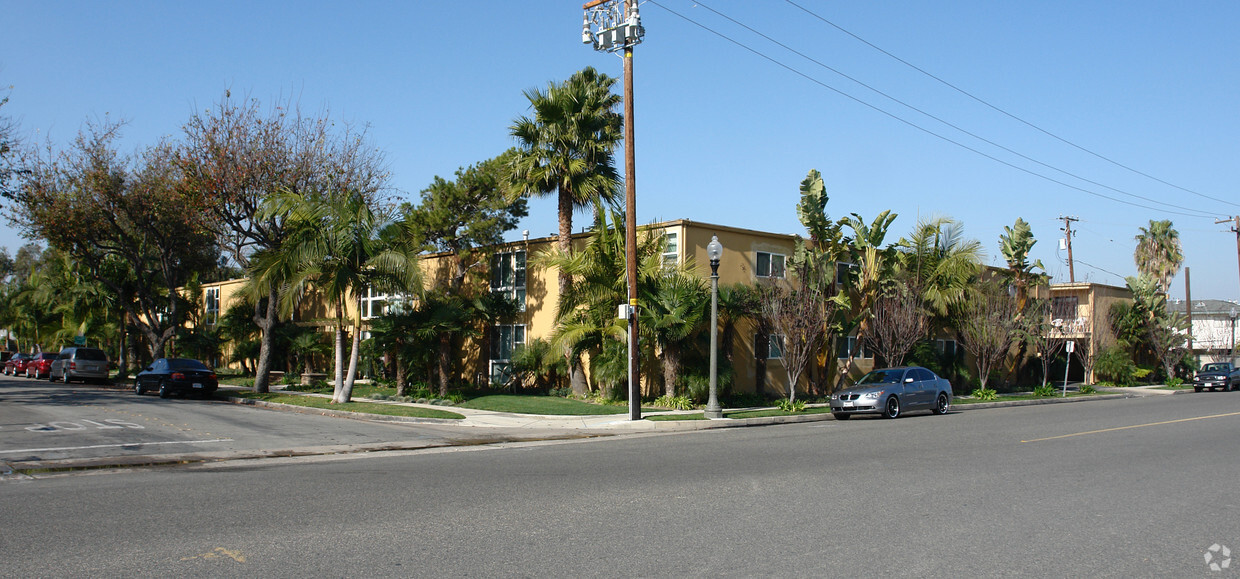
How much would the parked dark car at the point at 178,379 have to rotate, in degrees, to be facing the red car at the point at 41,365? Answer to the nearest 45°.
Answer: approximately 45° to its right

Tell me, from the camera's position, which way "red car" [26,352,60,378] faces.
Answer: facing away from the viewer and to the left of the viewer

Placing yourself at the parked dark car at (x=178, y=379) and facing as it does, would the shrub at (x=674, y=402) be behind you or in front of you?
behind

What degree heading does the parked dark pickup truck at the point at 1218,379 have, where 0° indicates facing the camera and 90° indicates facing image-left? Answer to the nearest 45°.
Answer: approximately 45°

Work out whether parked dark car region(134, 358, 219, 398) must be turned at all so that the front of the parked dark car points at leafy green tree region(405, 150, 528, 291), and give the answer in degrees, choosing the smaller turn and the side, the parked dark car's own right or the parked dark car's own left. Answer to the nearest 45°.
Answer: approximately 135° to the parked dark car's own right

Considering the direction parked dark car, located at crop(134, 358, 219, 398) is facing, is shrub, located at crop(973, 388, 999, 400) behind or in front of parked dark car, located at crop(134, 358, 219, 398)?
behind

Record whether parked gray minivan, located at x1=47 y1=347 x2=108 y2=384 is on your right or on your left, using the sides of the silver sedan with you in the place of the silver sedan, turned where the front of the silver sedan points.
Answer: on your right

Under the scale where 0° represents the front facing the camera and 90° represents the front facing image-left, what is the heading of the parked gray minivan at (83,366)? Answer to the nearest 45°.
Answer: approximately 135°

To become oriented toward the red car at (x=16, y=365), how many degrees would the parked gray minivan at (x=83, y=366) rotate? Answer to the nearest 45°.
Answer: approximately 45° to its right

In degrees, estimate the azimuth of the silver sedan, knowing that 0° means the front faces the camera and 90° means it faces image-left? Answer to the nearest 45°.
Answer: approximately 45°

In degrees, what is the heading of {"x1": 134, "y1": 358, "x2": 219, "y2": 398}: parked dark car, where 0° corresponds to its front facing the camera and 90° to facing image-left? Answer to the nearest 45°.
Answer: approximately 135°

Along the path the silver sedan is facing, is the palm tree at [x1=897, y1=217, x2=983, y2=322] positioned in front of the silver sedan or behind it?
behind
